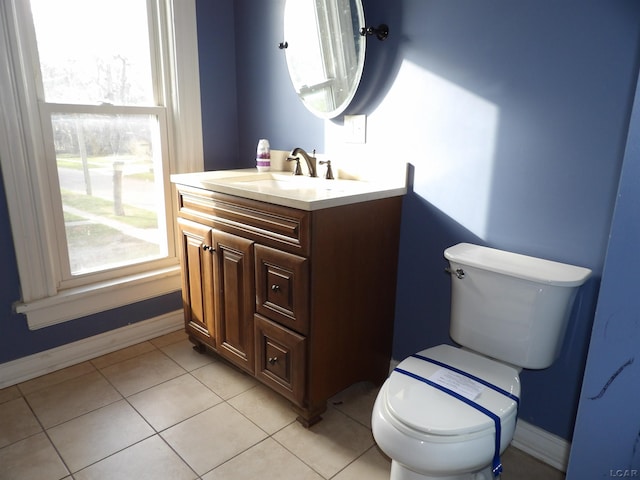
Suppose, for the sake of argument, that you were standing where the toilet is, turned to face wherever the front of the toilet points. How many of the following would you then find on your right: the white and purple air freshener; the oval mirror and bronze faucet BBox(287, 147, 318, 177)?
3

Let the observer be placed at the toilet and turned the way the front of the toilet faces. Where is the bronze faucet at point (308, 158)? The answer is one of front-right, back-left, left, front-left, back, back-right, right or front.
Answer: right

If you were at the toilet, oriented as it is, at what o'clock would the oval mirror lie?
The oval mirror is roughly at 3 o'clock from the toilet.

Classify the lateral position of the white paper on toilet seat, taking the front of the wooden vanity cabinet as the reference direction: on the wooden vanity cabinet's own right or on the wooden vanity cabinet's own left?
on the wooden vanity cabinet's own left

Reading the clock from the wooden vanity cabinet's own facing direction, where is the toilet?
The toilet is roughly at 9 o'clock from the wooden vanity cabinet.

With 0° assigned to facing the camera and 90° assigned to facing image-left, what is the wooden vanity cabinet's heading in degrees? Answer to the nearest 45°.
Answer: approximately 45°

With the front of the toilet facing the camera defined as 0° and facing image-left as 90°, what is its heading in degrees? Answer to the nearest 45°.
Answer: approximately 45°

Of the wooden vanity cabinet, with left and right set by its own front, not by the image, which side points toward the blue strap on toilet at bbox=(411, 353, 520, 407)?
left

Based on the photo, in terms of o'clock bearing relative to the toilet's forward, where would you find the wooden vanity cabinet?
The wooden vanity cabinet is roughly at 2 o'clock from the toilet.

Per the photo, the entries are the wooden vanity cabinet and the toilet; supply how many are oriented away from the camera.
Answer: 0

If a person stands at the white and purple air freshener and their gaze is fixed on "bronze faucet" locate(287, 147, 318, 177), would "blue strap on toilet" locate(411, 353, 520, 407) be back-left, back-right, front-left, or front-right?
front-right
